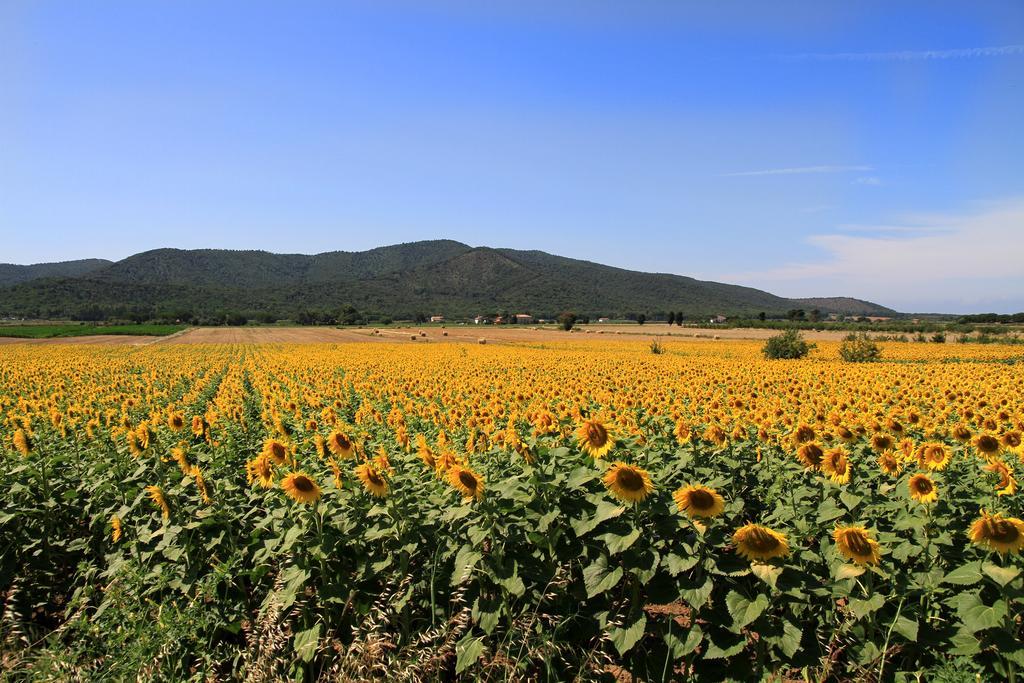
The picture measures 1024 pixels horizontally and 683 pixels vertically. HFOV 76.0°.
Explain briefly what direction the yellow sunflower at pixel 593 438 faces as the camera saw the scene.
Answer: facing the viewer

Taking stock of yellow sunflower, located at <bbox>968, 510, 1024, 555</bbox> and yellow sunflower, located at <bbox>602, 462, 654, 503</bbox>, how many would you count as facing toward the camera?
2

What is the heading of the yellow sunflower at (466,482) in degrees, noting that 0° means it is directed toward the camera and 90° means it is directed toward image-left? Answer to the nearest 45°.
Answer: approximately 315°

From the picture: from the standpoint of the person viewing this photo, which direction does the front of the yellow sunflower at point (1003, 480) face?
facing the viewer and to the left of the viewer

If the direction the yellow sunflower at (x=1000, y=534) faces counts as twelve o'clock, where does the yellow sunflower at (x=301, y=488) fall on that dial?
the yellow sunflower at (x=301, y=488) is roughly at 2 o'clock from the yellow sunflower at (x=1000, y=534).

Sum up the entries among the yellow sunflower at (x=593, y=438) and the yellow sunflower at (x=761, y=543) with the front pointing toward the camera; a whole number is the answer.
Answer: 2

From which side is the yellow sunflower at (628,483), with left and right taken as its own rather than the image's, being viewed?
front

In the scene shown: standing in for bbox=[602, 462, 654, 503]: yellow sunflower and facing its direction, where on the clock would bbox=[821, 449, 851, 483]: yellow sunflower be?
bbox=[821, 449, 851, 483]: yellow sunflower is roughly at 8 o'clock from bbox=[602, 462, 654, 503]: yellow sunflower.

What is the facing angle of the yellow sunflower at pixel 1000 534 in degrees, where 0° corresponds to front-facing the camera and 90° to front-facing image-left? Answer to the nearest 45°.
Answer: approximately 0°

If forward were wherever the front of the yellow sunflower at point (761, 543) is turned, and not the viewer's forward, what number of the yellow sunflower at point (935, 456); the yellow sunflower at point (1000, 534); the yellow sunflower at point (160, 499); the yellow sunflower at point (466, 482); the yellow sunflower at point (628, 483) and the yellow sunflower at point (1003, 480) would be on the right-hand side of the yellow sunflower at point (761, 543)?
3

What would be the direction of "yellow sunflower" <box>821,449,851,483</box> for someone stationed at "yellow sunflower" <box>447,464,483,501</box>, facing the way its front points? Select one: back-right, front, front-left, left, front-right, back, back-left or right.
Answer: front-left
